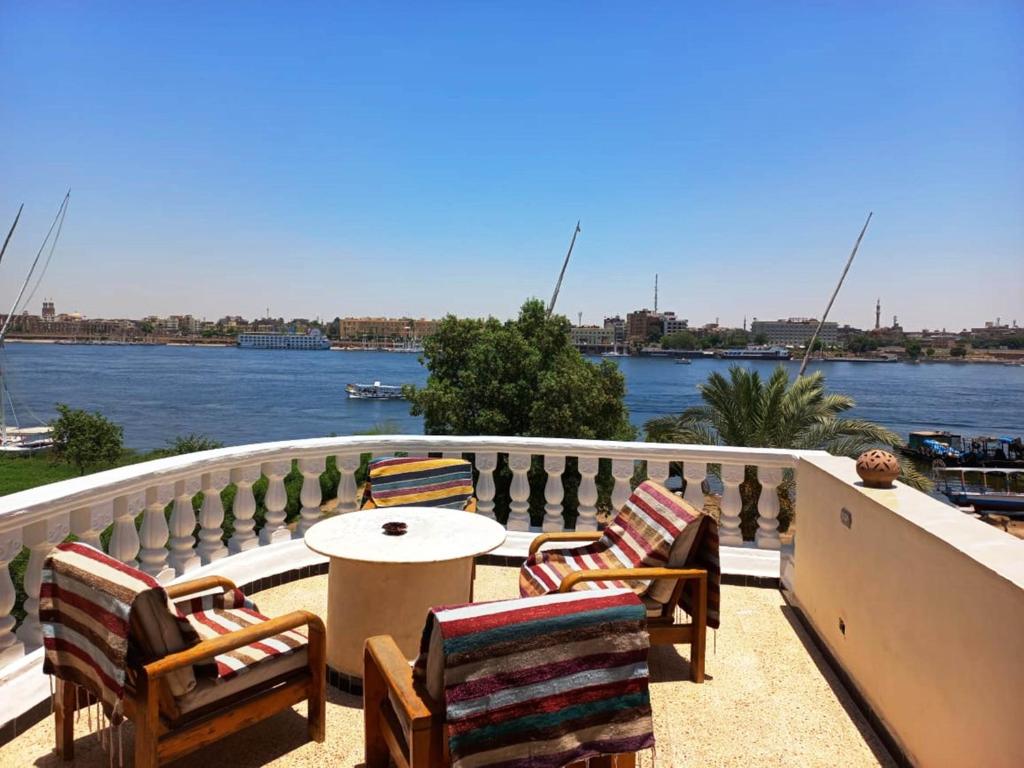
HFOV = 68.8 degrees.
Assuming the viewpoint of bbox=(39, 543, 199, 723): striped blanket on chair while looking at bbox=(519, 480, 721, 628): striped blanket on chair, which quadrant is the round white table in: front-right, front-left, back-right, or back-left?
front-left

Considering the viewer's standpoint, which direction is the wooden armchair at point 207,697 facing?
facing away from the viewer and to the right of the viewer

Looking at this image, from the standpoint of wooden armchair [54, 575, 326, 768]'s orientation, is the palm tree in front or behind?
in front

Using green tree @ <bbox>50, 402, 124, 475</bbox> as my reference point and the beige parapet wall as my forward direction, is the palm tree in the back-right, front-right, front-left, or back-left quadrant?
front-left

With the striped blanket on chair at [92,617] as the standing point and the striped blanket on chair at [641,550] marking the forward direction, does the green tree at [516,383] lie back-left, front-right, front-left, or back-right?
front-left

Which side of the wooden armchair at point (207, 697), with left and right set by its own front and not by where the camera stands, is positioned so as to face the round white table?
front

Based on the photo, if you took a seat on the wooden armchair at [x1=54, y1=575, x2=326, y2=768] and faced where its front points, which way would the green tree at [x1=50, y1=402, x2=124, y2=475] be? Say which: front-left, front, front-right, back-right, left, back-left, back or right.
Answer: front-left

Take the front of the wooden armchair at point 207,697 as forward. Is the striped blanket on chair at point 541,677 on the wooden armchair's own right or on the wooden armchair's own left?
on the wooden armchair's own right

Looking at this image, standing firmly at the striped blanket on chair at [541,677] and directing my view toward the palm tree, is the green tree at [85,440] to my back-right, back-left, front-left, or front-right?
front-left
